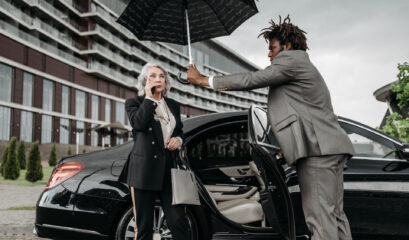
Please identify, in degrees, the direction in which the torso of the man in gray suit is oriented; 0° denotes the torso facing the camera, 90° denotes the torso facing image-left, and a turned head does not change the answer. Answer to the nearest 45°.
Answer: approximately 90°

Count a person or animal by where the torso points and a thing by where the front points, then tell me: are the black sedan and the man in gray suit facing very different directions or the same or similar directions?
very different directions

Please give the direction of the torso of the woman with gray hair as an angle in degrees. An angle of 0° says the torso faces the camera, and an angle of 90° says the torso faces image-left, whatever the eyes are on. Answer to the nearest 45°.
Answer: approximately 315°

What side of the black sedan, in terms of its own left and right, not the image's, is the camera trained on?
right

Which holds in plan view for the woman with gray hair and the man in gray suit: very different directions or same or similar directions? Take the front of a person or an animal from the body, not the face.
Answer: very different directions

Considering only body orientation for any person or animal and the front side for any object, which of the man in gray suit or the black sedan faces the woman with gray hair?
the man in gray suit

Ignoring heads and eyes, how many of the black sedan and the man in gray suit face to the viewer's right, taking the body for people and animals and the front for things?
1

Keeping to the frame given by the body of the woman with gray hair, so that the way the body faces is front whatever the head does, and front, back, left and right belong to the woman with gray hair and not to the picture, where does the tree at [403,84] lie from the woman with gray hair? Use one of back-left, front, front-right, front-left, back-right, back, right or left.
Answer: left

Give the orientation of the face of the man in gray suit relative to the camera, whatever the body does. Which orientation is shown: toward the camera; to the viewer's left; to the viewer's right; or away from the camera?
to the viewer's left

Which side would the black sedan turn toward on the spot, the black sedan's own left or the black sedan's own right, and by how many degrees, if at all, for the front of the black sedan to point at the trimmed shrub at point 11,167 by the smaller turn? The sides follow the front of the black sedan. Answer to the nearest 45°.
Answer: approximately 135° to the black sedan's own left

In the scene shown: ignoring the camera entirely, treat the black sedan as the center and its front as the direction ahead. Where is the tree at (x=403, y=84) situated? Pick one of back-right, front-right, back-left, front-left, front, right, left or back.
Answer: front-left
